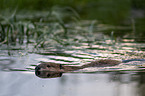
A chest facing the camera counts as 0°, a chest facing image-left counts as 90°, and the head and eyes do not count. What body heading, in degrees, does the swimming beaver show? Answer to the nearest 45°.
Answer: approximately 90°
